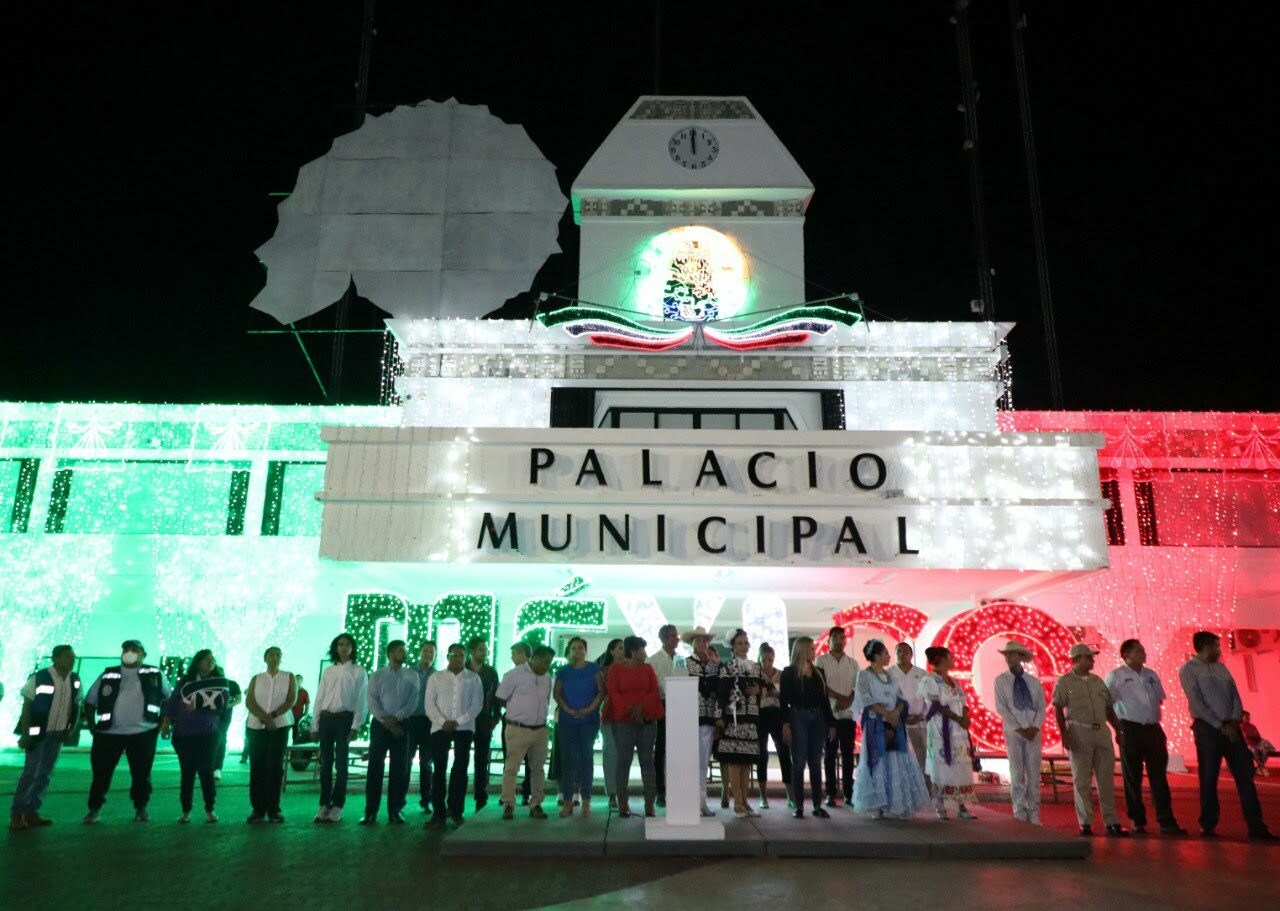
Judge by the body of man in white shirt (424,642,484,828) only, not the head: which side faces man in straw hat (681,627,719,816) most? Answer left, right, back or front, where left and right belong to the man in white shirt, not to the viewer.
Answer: left

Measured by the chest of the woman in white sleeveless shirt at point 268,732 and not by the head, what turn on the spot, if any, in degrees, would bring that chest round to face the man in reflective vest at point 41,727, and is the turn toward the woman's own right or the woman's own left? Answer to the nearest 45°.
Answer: approximately 90° to the woman's own right

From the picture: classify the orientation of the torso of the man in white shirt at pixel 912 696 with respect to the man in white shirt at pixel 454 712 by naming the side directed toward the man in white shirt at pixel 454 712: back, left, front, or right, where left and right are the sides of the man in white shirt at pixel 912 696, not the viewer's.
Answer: right

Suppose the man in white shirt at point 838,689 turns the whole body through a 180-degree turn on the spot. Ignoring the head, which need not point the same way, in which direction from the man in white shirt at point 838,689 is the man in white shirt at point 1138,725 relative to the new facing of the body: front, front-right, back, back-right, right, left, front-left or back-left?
right

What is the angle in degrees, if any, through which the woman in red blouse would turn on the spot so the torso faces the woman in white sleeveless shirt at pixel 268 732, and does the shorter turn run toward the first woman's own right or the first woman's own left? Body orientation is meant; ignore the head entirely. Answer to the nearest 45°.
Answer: approximately 90° to the first woman's own right

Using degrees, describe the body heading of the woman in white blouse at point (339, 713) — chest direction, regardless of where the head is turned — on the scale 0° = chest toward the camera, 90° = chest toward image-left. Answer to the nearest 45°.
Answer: approximately 0°

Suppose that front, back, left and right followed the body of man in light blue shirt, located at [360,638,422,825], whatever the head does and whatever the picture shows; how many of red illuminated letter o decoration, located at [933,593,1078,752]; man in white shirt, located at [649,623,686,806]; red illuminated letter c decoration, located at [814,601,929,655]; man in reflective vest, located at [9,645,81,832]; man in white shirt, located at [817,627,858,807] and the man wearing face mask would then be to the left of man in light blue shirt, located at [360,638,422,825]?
4

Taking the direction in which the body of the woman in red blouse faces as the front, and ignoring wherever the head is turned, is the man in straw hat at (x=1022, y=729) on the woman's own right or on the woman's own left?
on the woman's own left
